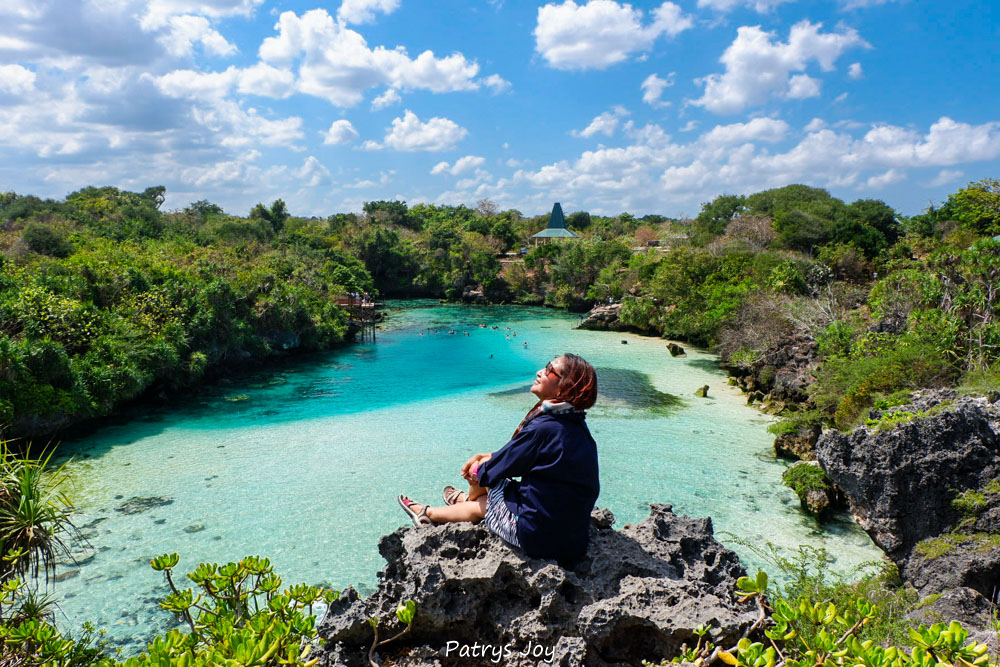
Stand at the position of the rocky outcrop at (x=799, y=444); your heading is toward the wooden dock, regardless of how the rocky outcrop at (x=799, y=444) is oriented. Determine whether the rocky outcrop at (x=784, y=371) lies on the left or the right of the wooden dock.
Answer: right

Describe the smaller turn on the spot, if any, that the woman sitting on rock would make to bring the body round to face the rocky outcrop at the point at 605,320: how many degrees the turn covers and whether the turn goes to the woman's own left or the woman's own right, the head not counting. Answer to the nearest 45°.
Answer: approximately 90° to the woman's own right

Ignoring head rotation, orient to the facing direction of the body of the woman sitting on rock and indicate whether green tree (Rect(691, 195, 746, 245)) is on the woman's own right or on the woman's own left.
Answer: on the woman's own right

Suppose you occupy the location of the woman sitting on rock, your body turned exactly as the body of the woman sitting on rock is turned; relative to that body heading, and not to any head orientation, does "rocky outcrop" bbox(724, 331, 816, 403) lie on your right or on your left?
on your right

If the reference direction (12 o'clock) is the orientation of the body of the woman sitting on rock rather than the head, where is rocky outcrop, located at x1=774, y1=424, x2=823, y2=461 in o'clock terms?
The rocky outcrop is roughly at 4 o'clock from the woman sitting on rock.

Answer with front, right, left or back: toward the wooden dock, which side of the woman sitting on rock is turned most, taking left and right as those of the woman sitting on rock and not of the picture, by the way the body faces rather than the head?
right

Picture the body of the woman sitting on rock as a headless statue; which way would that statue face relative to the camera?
to the viewer's left

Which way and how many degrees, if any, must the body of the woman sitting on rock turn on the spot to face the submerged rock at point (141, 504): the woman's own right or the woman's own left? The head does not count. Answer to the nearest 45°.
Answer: approximately 45° to the woman's own right

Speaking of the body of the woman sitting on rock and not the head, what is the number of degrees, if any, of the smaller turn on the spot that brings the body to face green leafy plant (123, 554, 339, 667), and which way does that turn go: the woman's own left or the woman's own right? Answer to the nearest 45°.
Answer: approximately 45° to the woman's own left
